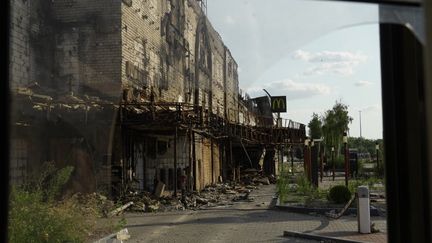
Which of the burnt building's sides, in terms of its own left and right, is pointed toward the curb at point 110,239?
right

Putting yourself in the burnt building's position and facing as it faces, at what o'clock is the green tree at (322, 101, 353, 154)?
The green tree is roughly at 10 o'clock from the burnt building.

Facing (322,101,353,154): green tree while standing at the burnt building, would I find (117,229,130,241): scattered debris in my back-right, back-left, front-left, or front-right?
back-right

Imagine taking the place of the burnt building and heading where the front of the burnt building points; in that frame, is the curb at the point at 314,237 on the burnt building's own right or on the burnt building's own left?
on the burnt building's own right

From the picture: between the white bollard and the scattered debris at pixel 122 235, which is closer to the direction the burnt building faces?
the white bollard

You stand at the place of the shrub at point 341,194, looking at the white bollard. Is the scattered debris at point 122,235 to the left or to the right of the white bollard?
right

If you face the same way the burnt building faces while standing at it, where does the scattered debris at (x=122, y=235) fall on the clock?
The scattered debris is roughly at 3 o'clock from the burnt building.

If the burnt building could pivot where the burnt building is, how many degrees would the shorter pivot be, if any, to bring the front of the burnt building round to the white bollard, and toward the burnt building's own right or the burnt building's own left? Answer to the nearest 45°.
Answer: approximately 45° to the burnt building's own right

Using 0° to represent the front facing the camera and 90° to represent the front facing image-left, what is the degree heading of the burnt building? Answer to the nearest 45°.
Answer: approximately 270°

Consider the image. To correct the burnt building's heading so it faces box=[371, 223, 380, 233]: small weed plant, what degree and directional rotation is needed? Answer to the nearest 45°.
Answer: approximately 45° to its right

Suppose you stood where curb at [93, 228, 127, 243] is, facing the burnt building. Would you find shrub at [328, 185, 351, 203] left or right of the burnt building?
right

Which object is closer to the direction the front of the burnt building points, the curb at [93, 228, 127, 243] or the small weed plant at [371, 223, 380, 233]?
the small weed plant

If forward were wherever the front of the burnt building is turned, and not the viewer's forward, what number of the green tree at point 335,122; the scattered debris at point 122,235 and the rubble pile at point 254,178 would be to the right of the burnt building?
1
